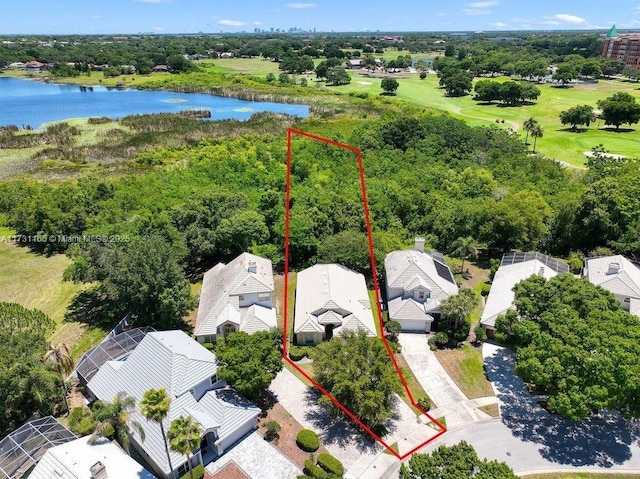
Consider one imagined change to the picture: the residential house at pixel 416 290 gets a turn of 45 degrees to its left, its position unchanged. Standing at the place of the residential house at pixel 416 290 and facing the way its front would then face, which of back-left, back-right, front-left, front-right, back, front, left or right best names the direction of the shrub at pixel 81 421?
right

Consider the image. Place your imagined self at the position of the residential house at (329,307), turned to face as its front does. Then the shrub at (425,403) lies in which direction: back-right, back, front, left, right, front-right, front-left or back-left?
front-left

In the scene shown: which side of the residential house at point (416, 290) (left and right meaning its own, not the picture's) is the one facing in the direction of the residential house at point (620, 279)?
left

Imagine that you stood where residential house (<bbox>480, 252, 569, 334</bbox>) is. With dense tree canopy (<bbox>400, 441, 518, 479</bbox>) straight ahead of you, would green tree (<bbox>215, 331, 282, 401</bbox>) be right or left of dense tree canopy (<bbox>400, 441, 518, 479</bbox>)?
right

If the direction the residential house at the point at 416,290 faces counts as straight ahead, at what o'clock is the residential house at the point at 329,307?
the residential house at the point at 329,307 is roughly at 2 o'clock from the residential house at the point at 416,290.

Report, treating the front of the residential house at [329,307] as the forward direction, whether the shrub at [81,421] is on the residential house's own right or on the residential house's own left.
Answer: on the residential house's own right

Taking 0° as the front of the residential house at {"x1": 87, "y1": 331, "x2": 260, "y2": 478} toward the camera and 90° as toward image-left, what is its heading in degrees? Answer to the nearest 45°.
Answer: approximately 315°

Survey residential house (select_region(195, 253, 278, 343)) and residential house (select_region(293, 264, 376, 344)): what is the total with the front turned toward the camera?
2

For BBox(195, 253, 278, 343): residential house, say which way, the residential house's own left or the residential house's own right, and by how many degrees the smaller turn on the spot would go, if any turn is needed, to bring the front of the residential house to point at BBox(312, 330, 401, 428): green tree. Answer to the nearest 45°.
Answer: approximately 45° to the residential house's own left

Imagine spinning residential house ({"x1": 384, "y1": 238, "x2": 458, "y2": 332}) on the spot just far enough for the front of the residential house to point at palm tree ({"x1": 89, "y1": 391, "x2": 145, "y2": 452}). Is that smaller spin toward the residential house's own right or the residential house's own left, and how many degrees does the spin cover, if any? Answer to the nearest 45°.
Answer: approximately 45° to the residential house's own right

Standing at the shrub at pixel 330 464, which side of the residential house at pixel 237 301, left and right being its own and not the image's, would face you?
front

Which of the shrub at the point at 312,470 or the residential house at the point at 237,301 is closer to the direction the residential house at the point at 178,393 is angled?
the shrub
